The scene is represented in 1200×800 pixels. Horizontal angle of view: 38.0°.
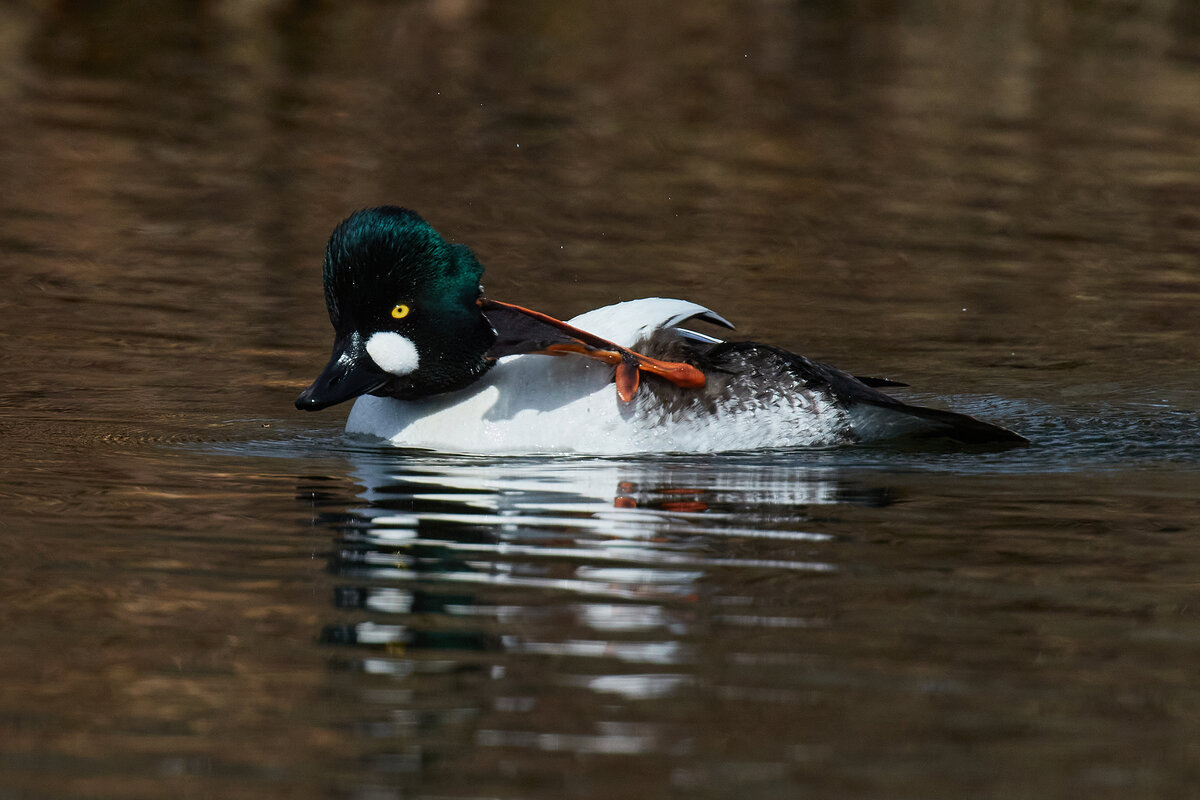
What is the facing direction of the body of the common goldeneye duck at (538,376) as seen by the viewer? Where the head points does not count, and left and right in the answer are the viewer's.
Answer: facing to the left of the viewer
